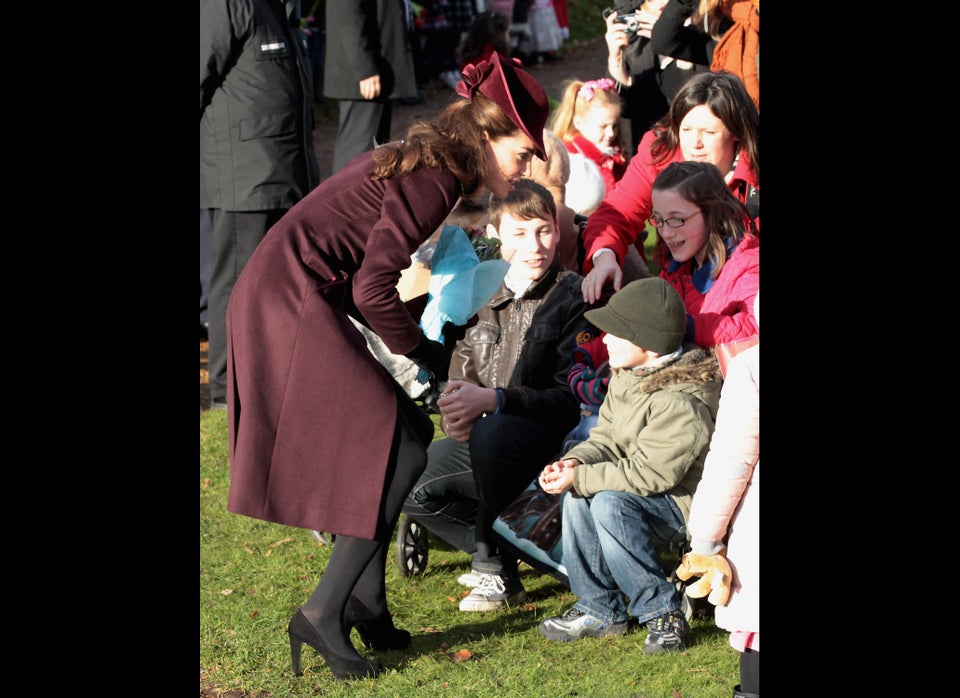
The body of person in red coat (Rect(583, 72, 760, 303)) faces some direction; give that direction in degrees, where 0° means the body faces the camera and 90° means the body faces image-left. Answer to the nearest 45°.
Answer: approximately 45°

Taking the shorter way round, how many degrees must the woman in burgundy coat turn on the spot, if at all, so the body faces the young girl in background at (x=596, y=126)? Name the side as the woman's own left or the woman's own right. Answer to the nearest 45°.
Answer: approximately 90° to the woman's own left

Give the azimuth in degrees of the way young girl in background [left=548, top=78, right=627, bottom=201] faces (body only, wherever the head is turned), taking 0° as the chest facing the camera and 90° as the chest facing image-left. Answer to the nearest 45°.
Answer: approximately 315°

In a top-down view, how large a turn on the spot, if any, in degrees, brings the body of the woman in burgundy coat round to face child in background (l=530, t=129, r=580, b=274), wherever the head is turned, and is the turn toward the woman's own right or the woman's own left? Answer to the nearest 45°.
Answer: approximately 45° to the woman's own left

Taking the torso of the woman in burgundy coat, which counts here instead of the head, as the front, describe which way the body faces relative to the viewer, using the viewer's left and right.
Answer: facing to the right of the viewer

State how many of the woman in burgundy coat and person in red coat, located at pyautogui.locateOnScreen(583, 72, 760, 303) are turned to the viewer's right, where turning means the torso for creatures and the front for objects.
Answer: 1

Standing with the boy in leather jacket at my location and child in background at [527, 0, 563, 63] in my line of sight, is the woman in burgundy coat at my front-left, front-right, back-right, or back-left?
back-left
